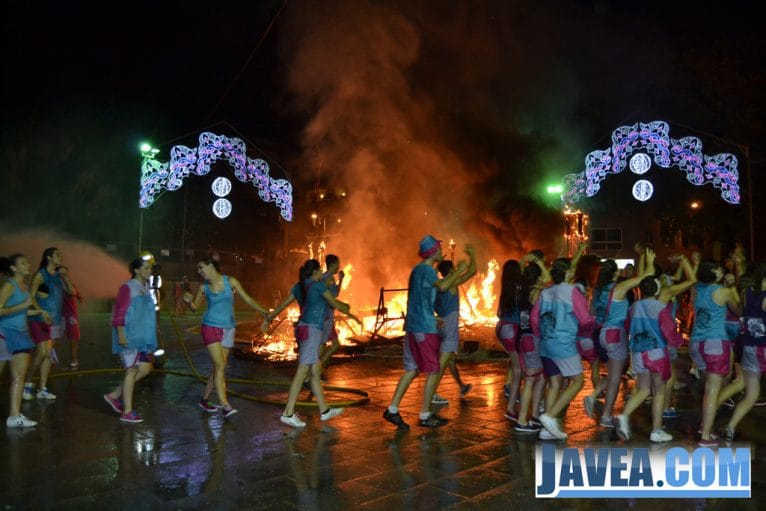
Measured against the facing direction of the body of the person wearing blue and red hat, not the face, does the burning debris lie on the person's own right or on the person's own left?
on the person's own left

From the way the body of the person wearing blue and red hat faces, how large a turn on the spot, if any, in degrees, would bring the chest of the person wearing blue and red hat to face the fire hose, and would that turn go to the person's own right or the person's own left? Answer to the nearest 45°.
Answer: approximately 135° to the person's own left
